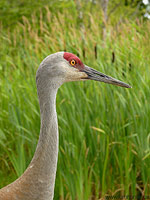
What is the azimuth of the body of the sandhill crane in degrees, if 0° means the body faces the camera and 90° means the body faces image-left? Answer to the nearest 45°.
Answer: approximately 270°
